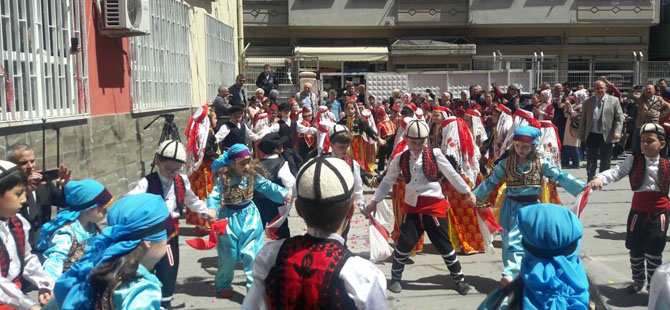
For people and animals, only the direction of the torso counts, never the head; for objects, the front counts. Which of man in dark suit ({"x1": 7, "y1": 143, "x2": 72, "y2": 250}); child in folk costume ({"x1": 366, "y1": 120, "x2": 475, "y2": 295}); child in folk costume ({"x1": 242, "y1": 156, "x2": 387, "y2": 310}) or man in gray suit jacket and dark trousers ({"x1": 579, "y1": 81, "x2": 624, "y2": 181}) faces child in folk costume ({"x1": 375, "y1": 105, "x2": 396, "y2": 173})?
child in folk costume ({"x1": 242, "y1": 156, "x2": 387, "y2": 310})

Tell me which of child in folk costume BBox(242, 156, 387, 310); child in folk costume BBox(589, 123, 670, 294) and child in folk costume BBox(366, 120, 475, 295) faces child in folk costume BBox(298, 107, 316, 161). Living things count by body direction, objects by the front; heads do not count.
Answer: child in folk costume BBox(242, 156, 387, 310)

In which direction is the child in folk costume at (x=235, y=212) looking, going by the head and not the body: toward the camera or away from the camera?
toward the camera

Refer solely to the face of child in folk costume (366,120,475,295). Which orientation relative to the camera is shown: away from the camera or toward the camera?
toward the camera

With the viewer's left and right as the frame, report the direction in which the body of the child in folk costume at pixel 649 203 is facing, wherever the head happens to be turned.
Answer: facing the viewer

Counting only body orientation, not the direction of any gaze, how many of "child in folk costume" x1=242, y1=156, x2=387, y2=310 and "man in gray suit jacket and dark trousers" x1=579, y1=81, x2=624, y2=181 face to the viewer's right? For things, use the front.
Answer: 0

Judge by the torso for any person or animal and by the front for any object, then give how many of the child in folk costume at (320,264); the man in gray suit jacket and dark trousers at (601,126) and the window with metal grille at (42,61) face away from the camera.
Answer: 1

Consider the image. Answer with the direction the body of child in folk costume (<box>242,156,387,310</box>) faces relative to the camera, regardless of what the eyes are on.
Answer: away from the camera

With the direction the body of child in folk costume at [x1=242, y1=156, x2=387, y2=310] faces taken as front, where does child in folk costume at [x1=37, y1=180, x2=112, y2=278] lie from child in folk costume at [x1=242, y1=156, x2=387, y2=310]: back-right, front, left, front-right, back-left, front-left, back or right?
front-left

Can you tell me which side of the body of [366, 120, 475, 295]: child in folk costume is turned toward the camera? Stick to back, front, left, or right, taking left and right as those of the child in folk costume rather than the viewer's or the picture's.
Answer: front

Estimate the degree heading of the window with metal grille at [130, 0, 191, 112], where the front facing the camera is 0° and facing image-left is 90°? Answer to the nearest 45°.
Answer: approximately 315°

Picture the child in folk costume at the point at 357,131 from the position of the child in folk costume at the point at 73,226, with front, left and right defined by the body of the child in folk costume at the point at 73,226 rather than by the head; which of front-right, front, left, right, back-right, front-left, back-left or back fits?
front-left

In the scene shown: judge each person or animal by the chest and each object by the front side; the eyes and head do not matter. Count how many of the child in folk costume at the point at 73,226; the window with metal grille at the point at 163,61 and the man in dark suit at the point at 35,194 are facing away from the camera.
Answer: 0

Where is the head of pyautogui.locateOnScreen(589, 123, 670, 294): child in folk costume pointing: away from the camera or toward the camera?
toward the camera

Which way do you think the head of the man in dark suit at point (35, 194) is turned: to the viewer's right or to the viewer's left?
to the viewer's right

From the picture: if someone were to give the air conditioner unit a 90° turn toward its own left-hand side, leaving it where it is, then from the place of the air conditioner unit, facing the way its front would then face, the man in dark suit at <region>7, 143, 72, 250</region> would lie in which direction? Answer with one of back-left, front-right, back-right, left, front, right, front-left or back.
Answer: back-right
